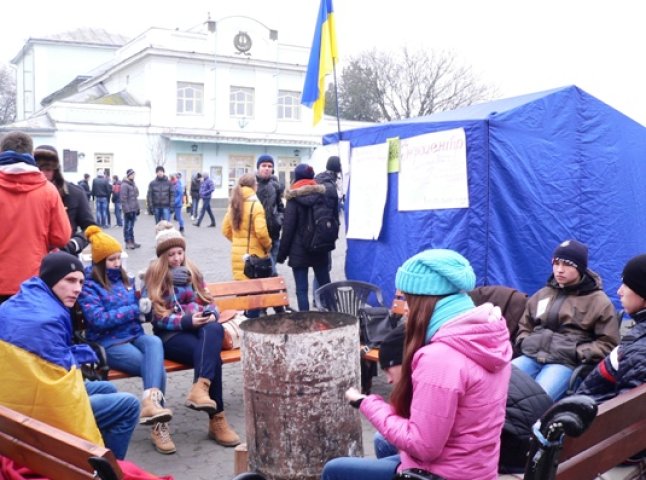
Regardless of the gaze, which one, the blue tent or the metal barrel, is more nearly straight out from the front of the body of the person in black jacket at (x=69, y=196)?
the metal barrel

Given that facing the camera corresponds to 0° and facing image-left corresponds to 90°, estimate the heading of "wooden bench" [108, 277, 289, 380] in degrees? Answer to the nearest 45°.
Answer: approximately 315°

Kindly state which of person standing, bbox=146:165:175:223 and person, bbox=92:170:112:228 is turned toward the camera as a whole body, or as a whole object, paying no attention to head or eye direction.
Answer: person standing, bbox=146:165:175:223

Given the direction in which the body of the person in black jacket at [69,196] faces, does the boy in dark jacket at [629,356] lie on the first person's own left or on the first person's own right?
on the first person's own left

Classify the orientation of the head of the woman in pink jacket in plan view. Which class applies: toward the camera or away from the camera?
away from the camera

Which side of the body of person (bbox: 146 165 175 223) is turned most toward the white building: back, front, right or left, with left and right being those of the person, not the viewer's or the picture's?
back

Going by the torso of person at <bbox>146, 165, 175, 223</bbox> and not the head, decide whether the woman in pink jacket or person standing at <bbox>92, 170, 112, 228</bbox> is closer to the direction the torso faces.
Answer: the woman in pink jacket

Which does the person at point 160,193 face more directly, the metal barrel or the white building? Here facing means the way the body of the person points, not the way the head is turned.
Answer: the metal barrel

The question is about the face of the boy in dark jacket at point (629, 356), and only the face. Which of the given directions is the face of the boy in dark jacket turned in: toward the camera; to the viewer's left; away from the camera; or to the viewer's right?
to the viewer's left

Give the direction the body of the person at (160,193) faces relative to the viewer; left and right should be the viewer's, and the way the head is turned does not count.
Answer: facing the viewer

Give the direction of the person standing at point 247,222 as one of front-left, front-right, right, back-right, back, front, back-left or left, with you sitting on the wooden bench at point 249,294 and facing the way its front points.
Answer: back-left

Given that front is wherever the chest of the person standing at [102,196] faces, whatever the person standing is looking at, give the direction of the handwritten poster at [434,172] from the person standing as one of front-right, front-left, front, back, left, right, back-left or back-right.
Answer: back

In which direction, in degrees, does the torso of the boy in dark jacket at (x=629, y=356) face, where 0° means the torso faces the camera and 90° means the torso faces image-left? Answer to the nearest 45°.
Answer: approximately 90°
